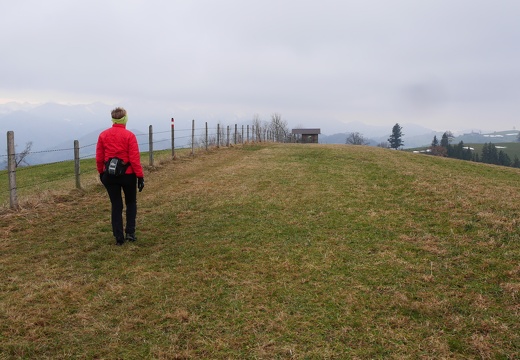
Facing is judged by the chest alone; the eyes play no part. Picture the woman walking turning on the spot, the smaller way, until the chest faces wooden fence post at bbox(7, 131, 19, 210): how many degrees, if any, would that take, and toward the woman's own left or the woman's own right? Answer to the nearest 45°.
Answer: approximately 45° to the woman's own left

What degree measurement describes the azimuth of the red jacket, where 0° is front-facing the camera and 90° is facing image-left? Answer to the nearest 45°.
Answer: approximately 180°

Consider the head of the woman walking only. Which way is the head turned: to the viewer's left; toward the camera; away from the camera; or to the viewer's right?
away from the camera

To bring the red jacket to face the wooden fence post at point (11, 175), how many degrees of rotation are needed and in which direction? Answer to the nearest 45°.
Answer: approximately 45° to its left

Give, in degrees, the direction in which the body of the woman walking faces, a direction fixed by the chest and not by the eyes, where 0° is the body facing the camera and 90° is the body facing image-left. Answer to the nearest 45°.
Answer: approximately 180°
